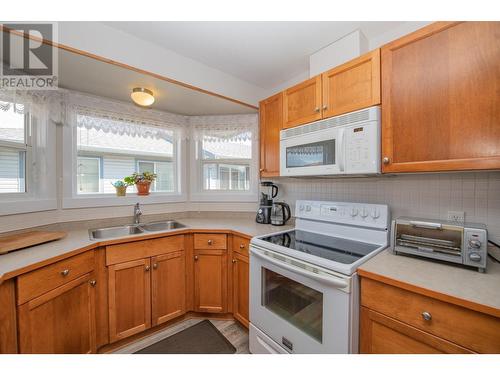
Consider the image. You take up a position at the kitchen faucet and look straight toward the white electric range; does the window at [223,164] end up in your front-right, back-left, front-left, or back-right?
front-left

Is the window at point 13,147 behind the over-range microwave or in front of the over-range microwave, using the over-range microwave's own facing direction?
in front

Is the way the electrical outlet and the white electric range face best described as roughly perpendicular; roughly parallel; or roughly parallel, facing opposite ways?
roughly parallel

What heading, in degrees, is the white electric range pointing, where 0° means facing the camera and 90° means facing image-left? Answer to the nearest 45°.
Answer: approximately 45°

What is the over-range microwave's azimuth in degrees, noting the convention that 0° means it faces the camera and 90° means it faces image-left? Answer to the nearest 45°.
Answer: approximately 45°

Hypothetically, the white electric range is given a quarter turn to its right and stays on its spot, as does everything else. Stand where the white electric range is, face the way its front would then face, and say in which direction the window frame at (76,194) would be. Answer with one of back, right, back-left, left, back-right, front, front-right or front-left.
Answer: front-left

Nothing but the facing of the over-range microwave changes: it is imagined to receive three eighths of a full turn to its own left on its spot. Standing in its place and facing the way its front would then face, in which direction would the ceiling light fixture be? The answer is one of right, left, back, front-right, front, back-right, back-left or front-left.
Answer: back

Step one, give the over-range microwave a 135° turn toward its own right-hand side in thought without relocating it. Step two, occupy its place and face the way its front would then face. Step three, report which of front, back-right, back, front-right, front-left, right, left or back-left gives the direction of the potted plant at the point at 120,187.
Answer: left

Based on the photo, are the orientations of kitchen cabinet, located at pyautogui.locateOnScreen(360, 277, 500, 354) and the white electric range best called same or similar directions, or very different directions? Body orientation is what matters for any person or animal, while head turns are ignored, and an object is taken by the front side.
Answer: same or similar directions

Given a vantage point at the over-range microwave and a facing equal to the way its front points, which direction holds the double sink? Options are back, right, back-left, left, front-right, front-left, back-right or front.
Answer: front-right

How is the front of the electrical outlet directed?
toward the camera

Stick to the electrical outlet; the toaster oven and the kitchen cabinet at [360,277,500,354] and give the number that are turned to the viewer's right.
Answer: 0
